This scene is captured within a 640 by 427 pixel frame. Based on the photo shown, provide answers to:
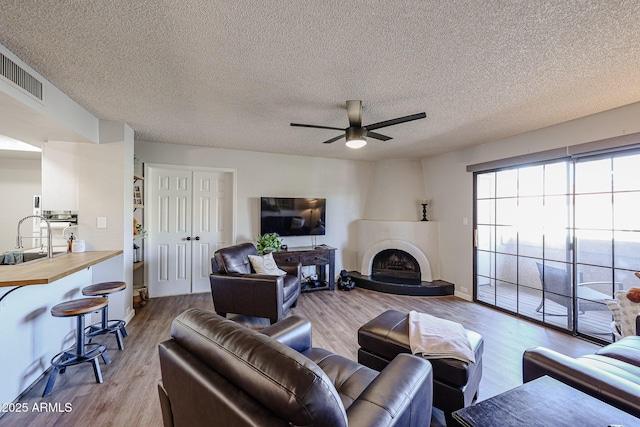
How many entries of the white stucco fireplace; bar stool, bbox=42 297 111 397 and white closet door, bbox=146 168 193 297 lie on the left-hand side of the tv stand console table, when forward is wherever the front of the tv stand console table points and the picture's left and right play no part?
1

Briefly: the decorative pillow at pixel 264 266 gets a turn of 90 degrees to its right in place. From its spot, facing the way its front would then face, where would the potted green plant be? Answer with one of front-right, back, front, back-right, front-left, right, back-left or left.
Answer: back-right

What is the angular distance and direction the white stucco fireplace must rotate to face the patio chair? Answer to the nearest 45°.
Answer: approximately 90° to its left

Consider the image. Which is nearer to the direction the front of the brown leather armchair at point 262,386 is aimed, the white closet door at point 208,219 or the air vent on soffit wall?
the white closet door

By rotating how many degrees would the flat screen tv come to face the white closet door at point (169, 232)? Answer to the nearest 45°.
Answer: approximately 90° to its right

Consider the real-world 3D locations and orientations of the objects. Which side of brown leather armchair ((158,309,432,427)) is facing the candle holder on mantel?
front

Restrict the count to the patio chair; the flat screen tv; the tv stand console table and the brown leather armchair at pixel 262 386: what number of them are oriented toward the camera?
2

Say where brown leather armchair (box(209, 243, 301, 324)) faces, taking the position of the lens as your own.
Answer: facing the viewer and to the right of the viewer

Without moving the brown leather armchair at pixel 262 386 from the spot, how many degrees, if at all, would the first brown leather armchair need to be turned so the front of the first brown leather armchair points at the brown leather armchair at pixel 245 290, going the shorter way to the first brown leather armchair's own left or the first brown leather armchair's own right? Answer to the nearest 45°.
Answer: approximately 45° to the first brown leather armchair's own left

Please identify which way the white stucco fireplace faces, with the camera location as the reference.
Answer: facing the viewer and to the left of the viewer

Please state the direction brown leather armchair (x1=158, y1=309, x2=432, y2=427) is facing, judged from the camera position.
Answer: facing away from the viewer and to the right of the viewer

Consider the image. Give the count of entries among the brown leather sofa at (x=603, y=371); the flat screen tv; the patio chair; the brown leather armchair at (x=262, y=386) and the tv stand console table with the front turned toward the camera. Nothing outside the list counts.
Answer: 2

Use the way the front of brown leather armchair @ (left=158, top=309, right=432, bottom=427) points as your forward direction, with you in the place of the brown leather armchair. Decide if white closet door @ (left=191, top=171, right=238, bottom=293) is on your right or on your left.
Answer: on your left

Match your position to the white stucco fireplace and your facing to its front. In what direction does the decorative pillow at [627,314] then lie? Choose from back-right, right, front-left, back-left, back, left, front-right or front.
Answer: left

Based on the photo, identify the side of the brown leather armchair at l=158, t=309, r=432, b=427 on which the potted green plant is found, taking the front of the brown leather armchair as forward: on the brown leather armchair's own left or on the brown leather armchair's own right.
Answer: on the brown leather armchair's own left

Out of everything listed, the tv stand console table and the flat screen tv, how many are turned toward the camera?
2

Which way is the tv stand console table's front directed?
toward the camera
